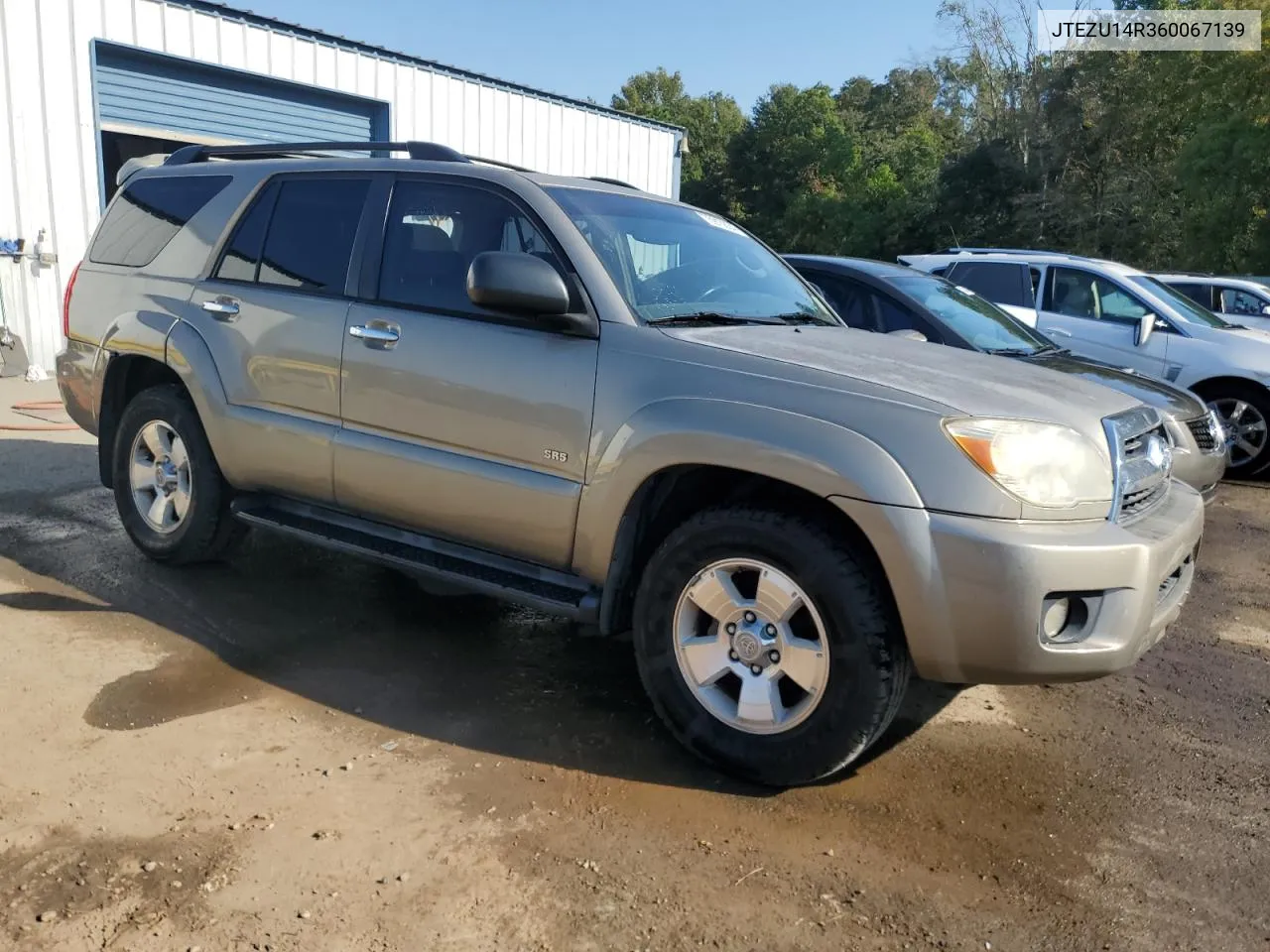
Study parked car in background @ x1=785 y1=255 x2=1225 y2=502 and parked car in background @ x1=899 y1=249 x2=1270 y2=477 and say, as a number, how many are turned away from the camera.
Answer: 0

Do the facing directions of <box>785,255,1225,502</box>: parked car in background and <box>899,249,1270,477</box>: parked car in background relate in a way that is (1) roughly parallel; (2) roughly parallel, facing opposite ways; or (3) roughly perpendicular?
roughly parallel

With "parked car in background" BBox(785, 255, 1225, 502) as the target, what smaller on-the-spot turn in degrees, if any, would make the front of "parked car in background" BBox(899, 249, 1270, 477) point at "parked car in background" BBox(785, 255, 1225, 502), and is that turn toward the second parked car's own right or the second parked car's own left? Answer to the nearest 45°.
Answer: approximately 90° to the second parked car's own right

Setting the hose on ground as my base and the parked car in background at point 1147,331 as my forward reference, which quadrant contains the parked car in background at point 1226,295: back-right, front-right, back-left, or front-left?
front-left

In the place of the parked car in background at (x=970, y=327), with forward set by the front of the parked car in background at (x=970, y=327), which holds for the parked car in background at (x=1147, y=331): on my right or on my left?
on my left

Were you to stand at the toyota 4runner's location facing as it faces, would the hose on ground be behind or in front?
behind

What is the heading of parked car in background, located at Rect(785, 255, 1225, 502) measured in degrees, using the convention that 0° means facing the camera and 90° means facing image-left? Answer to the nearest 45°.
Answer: approximately 315°

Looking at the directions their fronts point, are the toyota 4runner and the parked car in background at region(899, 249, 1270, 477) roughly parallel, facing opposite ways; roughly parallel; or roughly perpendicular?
roughly parallel

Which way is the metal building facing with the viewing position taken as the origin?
facing the viewer and to the right of the viewer

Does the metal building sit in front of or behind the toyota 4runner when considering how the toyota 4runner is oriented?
behind

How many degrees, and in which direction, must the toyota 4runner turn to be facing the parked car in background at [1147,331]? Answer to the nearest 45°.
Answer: approximately 90° to its left

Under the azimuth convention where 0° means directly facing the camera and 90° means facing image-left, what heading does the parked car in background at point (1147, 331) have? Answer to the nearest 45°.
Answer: approximately 315°

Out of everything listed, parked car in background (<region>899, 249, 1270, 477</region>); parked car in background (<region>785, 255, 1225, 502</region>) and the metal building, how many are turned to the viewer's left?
0
